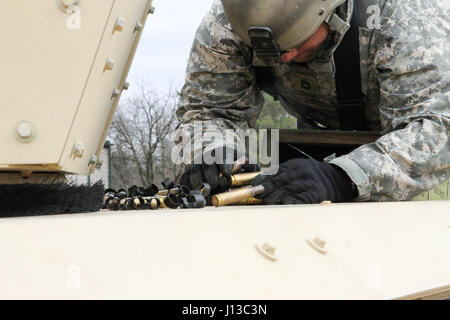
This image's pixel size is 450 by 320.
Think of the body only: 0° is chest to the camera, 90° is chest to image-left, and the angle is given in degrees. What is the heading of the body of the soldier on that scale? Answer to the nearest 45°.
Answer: approximately 45°
